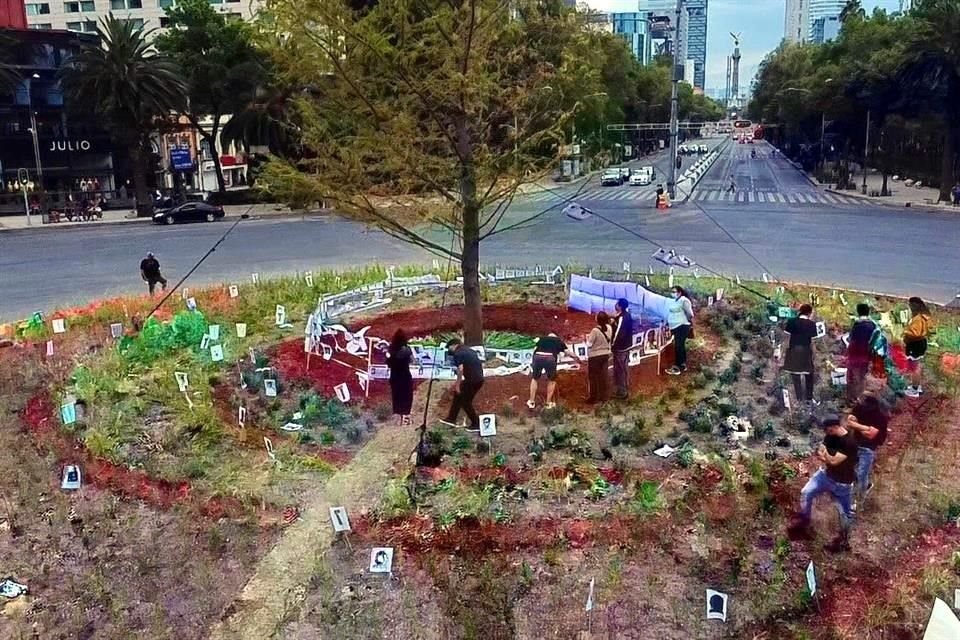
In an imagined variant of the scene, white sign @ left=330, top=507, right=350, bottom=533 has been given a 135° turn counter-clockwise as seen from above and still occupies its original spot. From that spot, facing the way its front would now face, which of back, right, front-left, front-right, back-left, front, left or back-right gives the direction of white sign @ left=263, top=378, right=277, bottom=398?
front-left

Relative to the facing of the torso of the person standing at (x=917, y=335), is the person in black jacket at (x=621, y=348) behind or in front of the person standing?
in front

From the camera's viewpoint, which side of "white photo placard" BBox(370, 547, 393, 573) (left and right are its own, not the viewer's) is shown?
front

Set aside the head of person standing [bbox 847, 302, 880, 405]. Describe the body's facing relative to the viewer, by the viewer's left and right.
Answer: facing away from the viewer

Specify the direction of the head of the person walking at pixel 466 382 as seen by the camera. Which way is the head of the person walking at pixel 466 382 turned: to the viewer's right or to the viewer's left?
to the viewer's left

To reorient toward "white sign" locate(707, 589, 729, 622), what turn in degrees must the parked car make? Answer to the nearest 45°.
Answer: approximately 90° to its left

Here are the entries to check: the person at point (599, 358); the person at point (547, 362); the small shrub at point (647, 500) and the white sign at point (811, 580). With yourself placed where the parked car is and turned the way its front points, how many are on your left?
4

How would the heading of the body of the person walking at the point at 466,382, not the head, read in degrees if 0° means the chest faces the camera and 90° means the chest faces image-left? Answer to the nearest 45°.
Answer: approximately 90°

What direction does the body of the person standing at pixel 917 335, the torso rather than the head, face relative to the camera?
to the viewer's left

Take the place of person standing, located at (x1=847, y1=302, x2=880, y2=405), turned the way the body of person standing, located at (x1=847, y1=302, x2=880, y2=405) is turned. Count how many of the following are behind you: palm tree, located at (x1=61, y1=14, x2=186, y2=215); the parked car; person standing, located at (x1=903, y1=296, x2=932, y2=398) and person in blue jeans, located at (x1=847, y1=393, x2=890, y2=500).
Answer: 1

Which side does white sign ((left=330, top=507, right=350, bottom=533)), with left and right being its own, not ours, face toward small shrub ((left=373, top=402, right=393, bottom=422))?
back

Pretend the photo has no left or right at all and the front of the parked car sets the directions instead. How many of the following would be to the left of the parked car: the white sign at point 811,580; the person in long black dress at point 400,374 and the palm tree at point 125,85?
2

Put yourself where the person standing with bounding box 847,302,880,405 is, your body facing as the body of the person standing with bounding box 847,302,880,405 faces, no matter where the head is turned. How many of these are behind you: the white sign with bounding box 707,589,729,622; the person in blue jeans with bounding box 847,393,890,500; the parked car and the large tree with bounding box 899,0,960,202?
2

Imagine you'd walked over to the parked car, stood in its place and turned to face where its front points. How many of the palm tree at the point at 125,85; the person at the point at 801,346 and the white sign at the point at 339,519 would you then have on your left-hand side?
2

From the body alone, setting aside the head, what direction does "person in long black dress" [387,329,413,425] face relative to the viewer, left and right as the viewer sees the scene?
facing away from the viewer

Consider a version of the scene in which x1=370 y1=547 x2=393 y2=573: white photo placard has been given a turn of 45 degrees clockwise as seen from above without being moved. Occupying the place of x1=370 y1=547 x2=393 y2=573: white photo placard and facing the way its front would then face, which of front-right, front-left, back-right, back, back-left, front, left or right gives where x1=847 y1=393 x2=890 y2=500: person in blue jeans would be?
back-left

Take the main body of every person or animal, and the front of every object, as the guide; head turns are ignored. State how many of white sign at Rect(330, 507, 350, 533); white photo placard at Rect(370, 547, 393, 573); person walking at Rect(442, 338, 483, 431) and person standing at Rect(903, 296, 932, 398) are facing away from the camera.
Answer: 0

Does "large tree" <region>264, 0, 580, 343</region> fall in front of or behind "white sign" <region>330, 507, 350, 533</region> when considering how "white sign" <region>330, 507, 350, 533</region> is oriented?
behind
